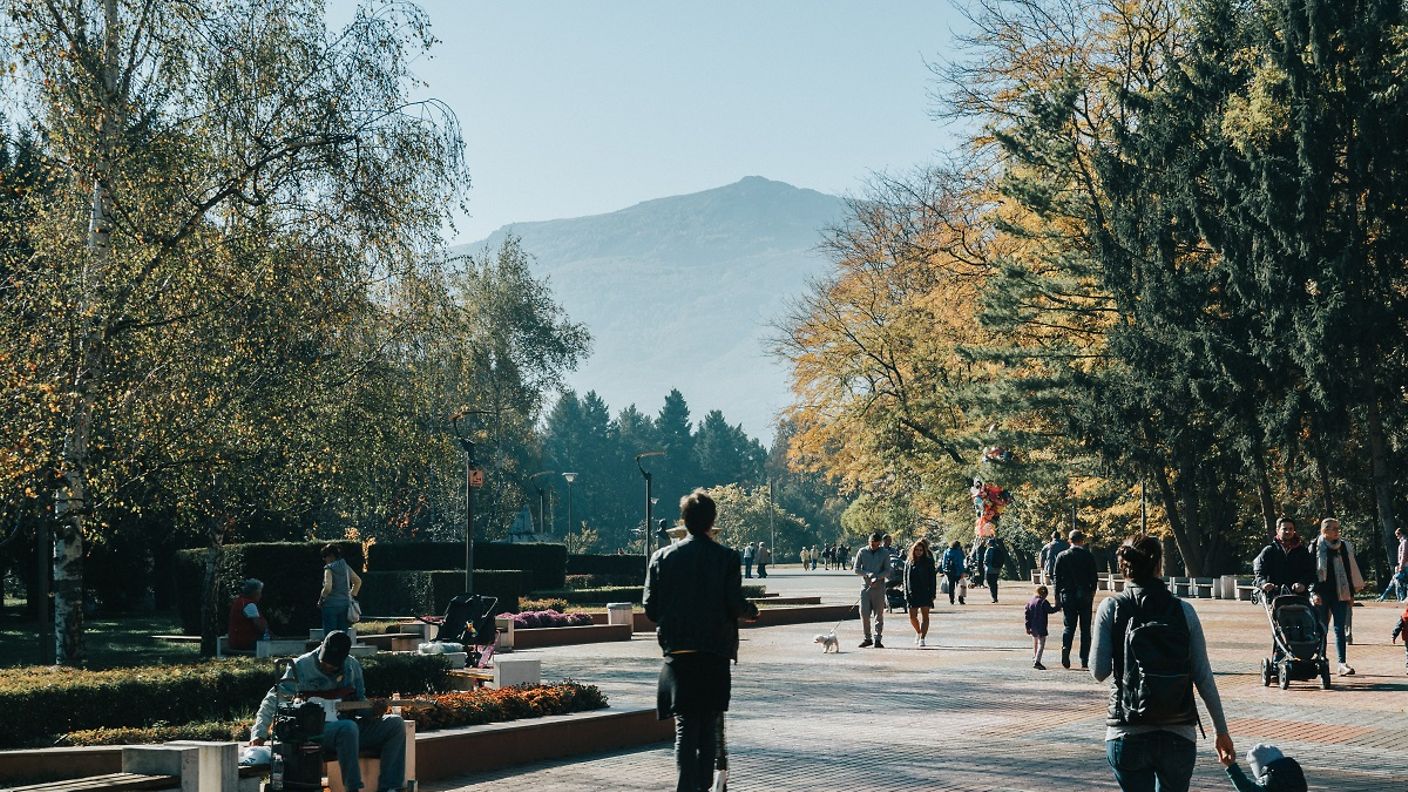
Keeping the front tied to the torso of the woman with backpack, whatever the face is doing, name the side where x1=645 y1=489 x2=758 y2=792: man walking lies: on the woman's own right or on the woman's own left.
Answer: on the woman's own left

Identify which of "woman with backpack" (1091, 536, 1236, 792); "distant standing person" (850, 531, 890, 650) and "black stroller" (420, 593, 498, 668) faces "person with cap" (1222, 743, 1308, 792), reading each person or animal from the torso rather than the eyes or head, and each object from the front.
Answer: the distant standing person

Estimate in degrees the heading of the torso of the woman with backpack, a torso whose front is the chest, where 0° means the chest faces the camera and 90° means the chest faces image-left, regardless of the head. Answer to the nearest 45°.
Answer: approximately 180°

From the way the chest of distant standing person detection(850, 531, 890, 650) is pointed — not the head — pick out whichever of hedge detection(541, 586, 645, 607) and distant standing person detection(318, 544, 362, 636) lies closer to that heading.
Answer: the distant standing person detection(318, 544, 362, 636)

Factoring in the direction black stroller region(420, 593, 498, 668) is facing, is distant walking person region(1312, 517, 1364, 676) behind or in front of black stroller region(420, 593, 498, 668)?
behind

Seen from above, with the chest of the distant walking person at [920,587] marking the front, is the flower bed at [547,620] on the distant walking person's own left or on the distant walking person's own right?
on the distant walking person's own right

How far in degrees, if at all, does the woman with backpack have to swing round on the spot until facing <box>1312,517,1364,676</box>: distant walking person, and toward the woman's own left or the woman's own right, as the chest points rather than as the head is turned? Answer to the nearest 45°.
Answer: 0° — they already face them

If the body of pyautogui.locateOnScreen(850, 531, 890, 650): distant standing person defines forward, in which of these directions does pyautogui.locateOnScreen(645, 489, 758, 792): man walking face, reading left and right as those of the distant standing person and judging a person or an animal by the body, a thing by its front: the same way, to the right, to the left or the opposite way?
the opposite way

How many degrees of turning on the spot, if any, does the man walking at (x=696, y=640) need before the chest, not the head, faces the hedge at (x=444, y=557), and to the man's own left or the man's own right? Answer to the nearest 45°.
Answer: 0° — they already face it
